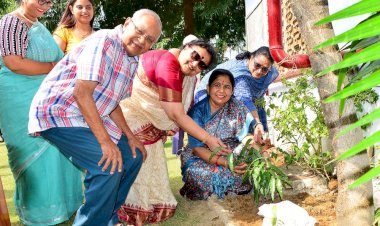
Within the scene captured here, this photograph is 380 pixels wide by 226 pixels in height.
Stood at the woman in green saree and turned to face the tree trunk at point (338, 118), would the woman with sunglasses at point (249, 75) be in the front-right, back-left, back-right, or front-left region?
front-left

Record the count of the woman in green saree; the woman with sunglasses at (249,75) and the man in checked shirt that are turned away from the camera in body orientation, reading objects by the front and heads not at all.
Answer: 0

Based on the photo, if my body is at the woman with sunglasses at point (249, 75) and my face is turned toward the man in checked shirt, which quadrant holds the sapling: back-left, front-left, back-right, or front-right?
front-left

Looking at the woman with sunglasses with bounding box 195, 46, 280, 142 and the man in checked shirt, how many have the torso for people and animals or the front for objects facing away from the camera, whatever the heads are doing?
0

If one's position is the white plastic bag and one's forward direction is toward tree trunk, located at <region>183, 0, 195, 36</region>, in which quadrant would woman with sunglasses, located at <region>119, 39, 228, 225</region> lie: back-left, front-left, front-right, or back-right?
front-left

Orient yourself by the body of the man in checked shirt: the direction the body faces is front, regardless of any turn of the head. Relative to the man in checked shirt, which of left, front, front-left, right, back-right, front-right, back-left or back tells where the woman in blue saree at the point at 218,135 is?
left

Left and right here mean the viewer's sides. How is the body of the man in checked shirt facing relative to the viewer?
facing the viewer and to the right of the viewer

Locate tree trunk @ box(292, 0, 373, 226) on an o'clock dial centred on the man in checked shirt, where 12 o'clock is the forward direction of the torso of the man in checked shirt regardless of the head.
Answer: The tree trunk is roughly at 11 o'clock from the man in checked shirt.

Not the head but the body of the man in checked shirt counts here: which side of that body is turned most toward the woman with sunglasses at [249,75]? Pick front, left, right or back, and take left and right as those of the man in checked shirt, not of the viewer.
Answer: left

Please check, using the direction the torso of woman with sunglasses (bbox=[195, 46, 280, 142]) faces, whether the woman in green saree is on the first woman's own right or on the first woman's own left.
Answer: on the first woman's own right

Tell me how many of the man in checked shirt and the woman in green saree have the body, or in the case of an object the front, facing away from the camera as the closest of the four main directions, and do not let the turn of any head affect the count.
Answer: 0
